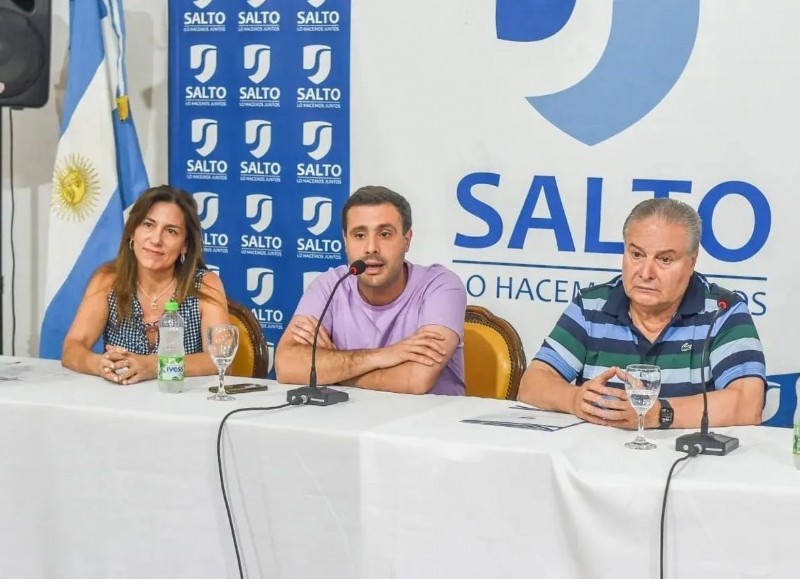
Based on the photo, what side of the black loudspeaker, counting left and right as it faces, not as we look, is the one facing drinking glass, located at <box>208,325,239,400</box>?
front

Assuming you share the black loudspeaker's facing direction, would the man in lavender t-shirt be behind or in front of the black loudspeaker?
in front

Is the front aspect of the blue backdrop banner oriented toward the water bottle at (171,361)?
yes

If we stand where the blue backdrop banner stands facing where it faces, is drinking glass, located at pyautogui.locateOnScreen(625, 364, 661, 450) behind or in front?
in front

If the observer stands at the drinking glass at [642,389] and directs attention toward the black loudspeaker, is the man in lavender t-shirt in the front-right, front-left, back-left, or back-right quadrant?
front-right

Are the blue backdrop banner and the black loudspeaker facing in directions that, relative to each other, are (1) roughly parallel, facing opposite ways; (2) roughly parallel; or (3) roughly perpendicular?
roughly parallel

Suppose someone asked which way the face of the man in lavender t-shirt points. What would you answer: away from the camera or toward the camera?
toward the camera

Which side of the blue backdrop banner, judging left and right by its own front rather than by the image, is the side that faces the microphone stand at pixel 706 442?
front

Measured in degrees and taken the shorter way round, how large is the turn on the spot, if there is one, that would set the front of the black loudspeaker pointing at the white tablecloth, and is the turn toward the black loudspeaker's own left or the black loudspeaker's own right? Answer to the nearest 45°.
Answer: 0° — it already faces it

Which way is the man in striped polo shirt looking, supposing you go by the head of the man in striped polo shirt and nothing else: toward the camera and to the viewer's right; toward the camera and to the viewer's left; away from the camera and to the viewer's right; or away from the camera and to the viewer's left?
toward the camera and to the viewer's left

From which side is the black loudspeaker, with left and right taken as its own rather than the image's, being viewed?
front

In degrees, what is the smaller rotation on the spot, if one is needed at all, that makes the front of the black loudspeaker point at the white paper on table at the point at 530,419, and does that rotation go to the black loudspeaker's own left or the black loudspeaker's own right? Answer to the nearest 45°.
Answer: approximately 45° to the black loudspeaker's own left

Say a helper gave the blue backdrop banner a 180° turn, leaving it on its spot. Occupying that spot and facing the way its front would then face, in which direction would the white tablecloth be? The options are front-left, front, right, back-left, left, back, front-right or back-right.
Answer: back

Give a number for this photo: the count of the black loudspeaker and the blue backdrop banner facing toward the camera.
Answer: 2
